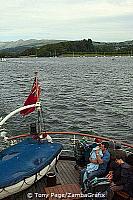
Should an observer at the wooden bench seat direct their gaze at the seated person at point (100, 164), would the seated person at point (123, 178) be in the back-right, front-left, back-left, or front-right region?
front-right

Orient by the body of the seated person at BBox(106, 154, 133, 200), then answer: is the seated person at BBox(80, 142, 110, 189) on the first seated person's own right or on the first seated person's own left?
on the first seated person's own right

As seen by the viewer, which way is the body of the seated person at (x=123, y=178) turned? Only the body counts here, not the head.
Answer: to the viewer's left

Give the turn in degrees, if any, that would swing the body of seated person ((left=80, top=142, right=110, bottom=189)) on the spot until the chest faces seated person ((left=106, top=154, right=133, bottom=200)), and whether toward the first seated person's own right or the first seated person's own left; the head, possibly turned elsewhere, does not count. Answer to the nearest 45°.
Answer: approximately 135° to the first seated person's own left
